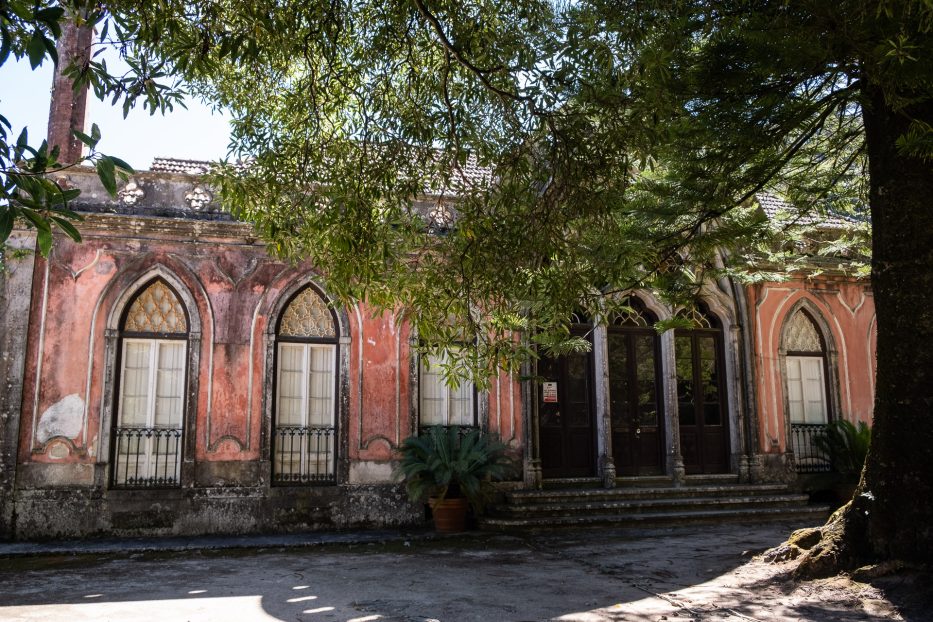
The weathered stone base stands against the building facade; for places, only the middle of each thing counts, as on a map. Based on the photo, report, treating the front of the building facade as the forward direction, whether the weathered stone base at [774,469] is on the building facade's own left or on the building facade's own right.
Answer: on the building facade's own left

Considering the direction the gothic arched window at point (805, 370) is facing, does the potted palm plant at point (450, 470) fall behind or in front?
in front

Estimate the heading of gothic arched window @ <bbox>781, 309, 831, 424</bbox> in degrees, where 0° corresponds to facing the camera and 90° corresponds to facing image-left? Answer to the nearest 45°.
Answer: approximately 0°

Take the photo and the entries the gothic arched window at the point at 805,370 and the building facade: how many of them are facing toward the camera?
2
